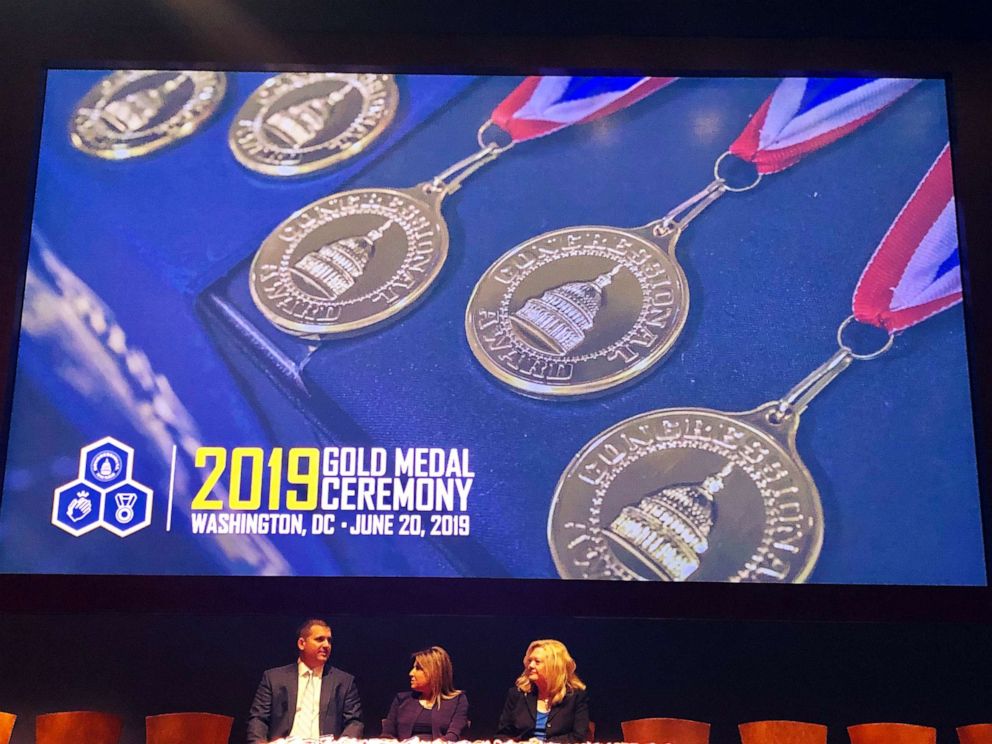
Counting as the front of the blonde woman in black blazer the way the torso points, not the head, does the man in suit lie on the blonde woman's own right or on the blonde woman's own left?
on the blonde woman's own right

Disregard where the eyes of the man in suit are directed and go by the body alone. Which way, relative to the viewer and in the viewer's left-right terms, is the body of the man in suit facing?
facing the viewer

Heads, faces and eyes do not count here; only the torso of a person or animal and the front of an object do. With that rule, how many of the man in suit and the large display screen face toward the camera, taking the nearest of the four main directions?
2

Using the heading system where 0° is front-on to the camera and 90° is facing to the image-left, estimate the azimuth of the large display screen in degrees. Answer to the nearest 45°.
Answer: approximately 0°

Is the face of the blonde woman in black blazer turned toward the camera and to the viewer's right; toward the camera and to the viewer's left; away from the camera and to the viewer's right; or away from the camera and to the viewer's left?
toward the camera and to the viewer's left

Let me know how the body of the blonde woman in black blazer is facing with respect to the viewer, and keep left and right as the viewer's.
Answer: facing the viewer and to the left of the viewer

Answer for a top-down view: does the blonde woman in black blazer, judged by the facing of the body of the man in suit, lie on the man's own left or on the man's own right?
on the man's own left
